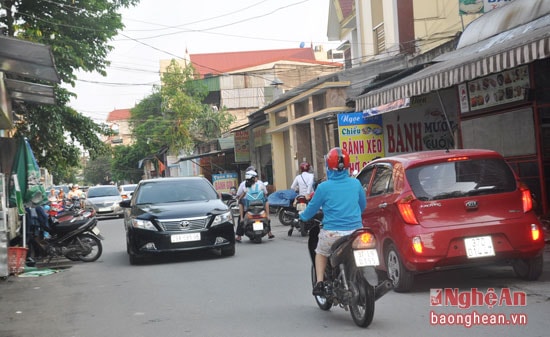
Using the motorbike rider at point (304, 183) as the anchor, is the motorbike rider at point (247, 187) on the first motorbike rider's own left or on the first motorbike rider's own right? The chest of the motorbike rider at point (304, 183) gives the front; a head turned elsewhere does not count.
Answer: on the first motorbike rider's own left

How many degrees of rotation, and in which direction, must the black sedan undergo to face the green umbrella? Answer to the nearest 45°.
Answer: approximately 135° to its right

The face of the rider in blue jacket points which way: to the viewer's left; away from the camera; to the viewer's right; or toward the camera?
away from the camera

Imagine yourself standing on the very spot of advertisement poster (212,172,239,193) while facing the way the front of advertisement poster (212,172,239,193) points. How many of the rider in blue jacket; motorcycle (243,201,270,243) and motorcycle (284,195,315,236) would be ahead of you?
3

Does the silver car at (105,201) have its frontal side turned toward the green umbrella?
yes

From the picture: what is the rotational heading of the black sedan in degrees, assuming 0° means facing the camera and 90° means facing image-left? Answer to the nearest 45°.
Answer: approximately 0°

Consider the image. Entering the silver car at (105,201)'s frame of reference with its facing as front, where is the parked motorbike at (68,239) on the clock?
The parked motorbike is roughly at 12 o'clock from the silver car.

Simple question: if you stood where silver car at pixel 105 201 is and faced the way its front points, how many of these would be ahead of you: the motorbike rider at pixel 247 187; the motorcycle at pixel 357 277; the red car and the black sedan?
4
